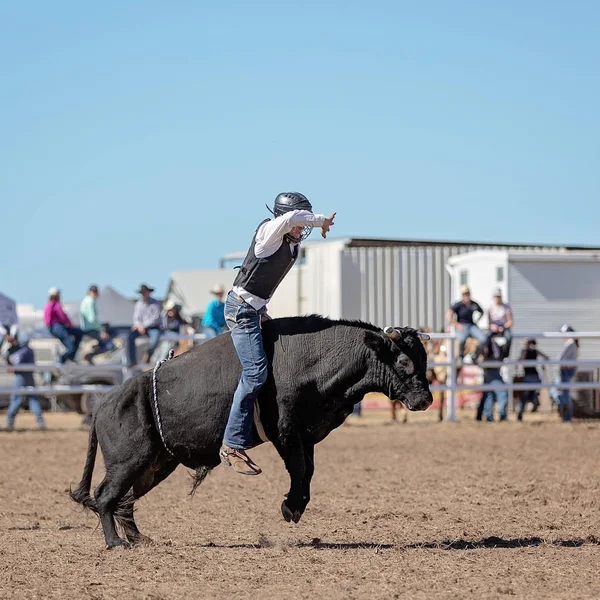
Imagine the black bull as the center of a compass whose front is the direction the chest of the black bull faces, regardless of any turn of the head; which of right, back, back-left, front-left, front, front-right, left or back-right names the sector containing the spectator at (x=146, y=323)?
left

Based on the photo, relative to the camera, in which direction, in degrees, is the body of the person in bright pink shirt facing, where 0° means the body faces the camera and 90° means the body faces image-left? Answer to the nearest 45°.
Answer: approximately 315°

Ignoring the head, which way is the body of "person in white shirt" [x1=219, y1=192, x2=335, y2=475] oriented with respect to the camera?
to the viewer's right

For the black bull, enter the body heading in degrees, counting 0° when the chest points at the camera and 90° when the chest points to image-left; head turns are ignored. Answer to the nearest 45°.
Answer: approximately 270°

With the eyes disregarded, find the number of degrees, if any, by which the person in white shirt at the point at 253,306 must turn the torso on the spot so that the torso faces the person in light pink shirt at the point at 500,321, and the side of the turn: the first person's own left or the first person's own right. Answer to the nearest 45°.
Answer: approximately 90° to the first person's own left
